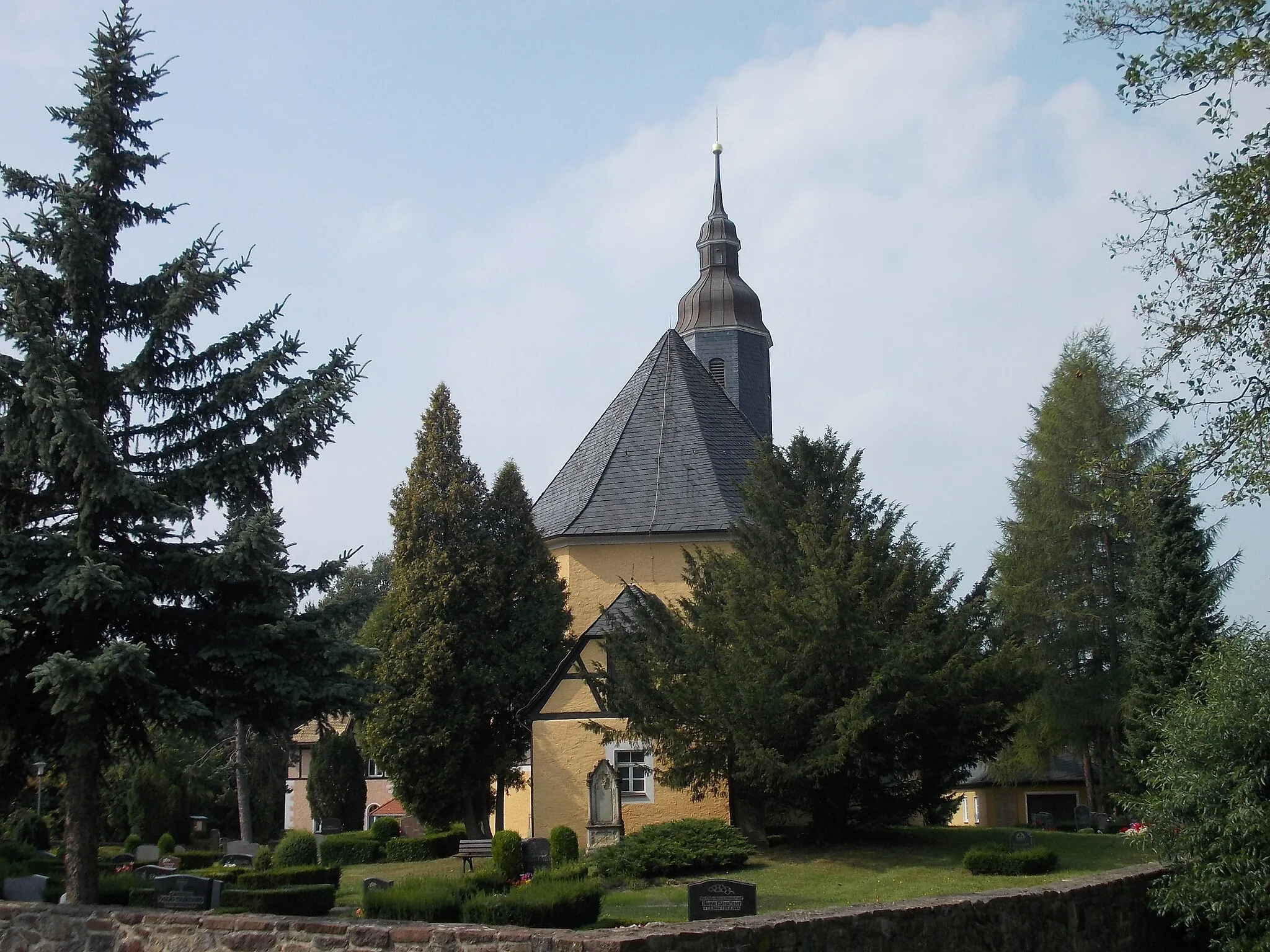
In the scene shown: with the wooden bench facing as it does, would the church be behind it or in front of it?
behind

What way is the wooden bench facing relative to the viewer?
toward the camera

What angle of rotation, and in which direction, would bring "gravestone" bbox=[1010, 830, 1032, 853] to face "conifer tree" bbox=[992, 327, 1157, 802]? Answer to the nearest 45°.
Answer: approximately 180°

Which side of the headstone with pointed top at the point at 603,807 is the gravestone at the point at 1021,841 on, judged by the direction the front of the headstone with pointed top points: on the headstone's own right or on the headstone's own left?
on the headstone's own left

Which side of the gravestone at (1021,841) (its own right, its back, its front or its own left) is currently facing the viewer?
front

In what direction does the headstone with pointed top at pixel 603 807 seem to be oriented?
toward the camera

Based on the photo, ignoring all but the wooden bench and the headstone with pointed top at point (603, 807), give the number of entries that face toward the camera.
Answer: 2

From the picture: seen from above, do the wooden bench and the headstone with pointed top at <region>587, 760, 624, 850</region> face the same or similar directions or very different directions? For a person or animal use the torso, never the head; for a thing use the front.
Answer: same or similar directions

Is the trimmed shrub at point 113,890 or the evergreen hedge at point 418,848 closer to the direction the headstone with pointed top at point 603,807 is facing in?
the trimmed shrub

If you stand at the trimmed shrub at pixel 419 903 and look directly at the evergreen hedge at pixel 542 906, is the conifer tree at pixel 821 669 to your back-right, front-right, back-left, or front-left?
front-left

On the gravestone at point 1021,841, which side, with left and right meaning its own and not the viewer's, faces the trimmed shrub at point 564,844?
right

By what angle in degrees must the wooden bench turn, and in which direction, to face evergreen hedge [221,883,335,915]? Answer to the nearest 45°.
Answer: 0° — it already faces it

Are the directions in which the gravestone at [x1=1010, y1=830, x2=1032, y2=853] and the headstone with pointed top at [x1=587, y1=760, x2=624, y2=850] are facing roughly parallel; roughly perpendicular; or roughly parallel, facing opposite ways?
roughly parallel

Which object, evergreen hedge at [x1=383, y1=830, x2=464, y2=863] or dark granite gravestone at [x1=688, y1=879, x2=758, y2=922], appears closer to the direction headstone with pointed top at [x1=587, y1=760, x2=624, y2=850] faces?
the dark granite gravestone

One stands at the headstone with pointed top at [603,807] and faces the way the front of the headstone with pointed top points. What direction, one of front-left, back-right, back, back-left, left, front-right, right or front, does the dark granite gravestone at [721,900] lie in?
front
